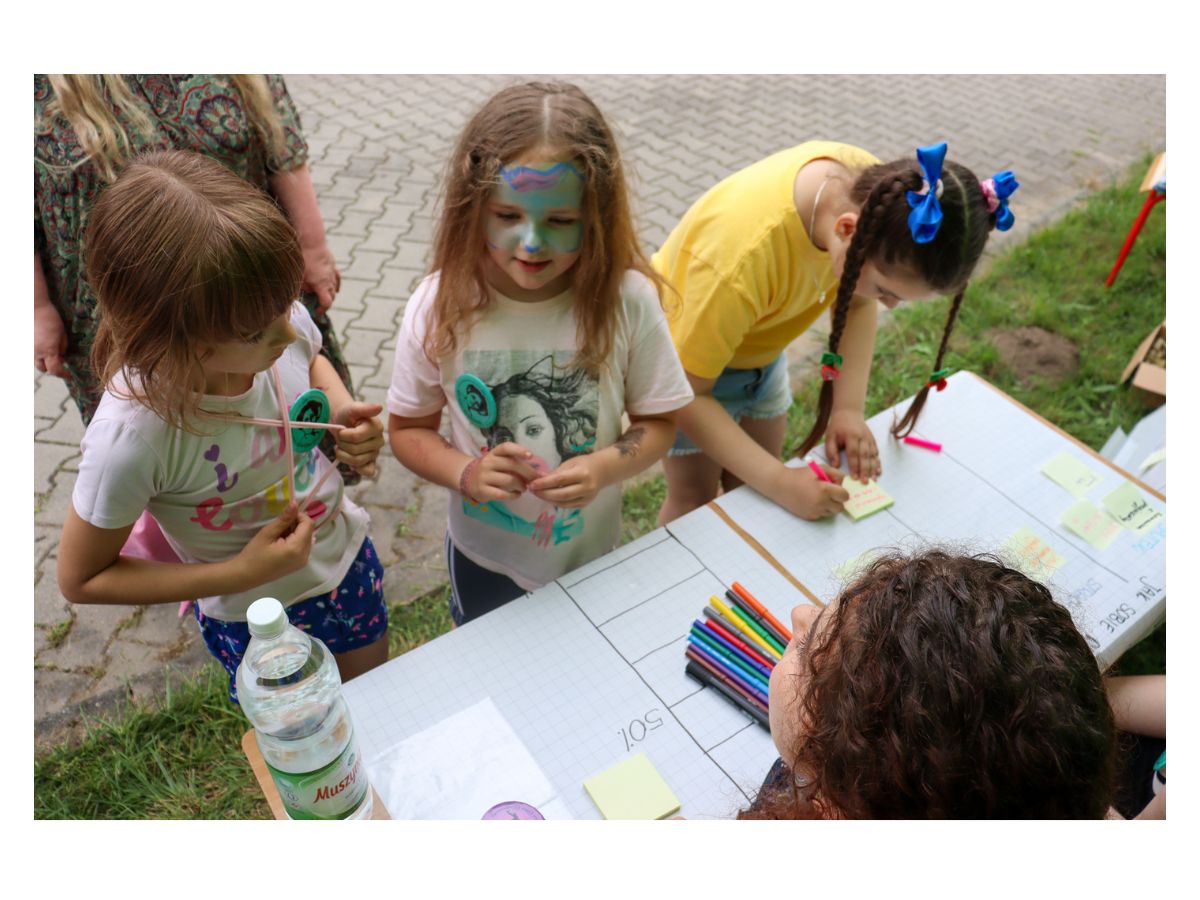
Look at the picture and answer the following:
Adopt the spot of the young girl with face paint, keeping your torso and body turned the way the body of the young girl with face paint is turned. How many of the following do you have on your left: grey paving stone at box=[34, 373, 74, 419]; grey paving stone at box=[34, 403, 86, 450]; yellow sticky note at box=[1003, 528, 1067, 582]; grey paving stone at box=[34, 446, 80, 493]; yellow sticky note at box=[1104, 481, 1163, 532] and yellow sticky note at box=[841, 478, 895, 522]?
3

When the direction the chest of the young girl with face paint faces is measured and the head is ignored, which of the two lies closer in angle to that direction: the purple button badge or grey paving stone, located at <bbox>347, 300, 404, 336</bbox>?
the purple button badge

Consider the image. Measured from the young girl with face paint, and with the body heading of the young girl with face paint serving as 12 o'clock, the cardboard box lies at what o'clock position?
The cardboard box is roughly at 8 o'clock from the young girl with face paint.

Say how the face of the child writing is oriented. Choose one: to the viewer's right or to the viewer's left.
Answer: to the viewer's right

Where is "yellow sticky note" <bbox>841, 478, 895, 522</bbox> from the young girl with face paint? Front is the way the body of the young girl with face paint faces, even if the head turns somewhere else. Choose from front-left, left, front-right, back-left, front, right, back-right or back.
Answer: left

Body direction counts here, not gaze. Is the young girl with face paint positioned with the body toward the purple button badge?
yes

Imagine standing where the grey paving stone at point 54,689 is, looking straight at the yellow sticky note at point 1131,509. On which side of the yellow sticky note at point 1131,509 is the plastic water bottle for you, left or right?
right

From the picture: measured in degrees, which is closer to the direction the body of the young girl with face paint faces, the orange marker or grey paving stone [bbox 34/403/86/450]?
the orange marker

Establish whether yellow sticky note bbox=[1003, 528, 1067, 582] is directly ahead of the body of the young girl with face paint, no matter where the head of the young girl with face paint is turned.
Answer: no

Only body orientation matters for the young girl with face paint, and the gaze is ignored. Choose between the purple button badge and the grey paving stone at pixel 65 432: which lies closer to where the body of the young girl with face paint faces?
the purple button badge

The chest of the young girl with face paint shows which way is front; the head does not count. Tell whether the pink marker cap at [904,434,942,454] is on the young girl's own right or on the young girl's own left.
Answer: on the young girl's own left

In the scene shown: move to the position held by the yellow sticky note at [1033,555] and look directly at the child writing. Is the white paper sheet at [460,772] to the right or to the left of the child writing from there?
left

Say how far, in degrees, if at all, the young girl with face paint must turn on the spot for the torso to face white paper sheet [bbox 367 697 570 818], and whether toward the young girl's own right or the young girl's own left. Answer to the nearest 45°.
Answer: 0° — they already face it

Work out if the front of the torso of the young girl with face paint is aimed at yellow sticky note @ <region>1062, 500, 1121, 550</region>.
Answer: no

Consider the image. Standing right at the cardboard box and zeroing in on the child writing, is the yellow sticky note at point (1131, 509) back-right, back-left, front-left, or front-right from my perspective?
front-left

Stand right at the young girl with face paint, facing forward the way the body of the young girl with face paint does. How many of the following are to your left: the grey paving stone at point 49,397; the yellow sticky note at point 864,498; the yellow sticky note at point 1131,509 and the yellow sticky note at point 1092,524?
3

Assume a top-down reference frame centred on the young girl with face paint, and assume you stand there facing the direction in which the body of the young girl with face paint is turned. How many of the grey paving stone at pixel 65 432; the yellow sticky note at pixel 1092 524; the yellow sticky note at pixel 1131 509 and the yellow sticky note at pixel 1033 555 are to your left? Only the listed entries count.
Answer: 3

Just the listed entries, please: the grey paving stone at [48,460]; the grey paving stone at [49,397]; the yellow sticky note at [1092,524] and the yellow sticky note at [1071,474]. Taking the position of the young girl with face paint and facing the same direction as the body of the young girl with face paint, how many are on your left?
2

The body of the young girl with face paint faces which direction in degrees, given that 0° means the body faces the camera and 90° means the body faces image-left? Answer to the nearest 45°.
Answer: approximately 0°

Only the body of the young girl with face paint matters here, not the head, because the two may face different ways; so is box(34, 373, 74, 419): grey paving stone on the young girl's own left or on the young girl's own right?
on the young girl's own right

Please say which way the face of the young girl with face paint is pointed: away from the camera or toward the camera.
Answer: toward the camera

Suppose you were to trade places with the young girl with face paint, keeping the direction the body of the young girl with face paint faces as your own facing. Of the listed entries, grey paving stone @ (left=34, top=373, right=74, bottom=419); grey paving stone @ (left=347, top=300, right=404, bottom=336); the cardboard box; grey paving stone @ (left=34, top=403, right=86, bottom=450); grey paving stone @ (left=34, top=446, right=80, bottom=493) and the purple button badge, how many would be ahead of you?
1
